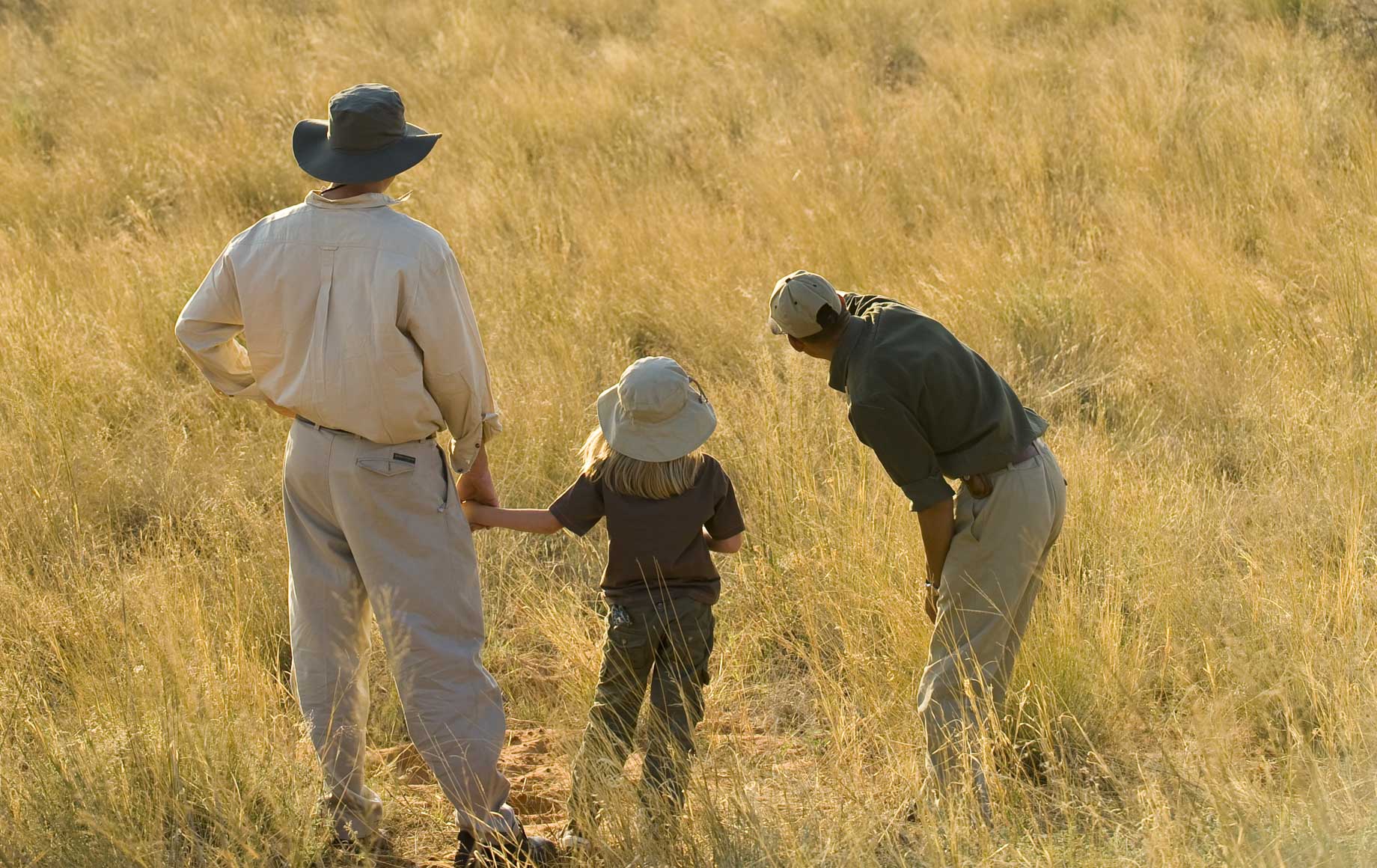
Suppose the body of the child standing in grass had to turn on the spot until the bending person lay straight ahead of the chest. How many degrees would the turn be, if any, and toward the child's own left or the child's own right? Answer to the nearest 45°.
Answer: approximately 90° to the child's own right

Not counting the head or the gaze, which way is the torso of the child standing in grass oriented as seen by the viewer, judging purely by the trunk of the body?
away from the camera

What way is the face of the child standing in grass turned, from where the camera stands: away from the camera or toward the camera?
away from the camera

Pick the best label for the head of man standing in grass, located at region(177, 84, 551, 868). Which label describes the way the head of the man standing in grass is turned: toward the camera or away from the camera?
away from the camera
